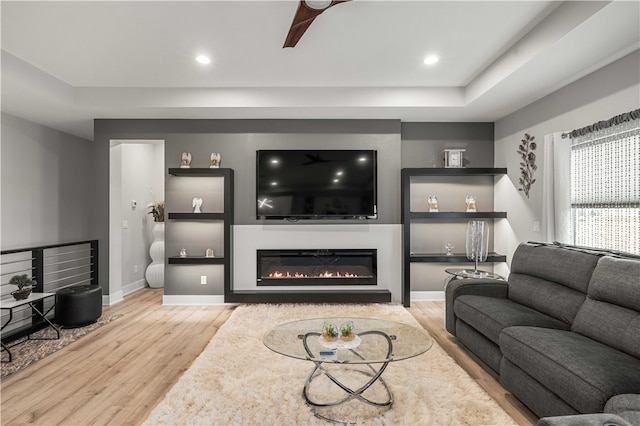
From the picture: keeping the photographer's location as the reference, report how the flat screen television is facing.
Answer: facing the viewer

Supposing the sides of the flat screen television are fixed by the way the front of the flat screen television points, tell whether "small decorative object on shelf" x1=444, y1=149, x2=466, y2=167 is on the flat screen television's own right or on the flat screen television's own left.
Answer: on the flat screen television's own left

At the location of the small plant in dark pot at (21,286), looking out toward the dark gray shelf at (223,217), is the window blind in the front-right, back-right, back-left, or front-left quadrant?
front-right

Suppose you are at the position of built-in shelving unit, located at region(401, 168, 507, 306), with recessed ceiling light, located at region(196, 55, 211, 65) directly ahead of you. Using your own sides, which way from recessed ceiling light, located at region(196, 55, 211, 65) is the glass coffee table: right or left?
left

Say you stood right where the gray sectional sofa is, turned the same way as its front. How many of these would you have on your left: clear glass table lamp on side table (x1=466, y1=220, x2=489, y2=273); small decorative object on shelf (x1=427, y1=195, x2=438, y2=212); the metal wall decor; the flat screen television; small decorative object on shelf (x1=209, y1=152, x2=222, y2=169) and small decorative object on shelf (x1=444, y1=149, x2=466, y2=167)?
0

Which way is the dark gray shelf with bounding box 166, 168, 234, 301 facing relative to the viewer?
toward the camera

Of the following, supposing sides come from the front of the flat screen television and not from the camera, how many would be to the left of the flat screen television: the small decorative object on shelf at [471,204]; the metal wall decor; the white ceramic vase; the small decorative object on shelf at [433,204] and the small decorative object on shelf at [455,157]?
4

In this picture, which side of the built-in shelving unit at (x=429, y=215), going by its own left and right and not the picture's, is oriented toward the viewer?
front

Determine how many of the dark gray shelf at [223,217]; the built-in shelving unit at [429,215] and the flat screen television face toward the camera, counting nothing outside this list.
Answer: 3

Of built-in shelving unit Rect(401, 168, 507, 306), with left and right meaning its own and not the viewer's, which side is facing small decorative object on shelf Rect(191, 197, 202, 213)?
right

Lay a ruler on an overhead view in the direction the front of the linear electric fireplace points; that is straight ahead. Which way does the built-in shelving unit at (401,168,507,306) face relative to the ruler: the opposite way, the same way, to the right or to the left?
the same way

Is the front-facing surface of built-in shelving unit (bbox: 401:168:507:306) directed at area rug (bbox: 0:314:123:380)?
no

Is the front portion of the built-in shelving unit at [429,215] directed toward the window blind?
no

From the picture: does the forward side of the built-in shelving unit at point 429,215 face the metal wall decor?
no

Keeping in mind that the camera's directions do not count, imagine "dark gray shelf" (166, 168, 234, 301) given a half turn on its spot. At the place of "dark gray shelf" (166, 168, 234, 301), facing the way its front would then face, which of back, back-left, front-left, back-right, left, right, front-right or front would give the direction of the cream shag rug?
back

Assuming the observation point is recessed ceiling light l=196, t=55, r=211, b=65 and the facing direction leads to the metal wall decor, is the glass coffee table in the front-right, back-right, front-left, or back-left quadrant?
front-right

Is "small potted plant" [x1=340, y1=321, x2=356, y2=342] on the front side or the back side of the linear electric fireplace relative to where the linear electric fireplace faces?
on the front side

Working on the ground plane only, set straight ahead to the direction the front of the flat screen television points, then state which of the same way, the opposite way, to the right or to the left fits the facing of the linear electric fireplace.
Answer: the same way

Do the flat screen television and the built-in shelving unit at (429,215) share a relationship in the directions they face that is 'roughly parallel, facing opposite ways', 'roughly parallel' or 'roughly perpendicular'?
roughly parallel
